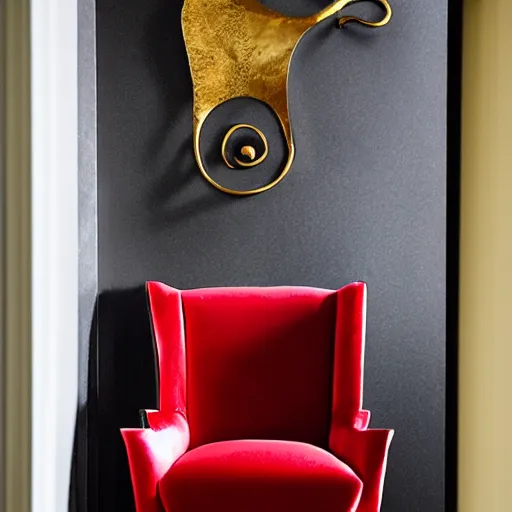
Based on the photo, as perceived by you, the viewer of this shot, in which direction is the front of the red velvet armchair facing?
facing the viewer
